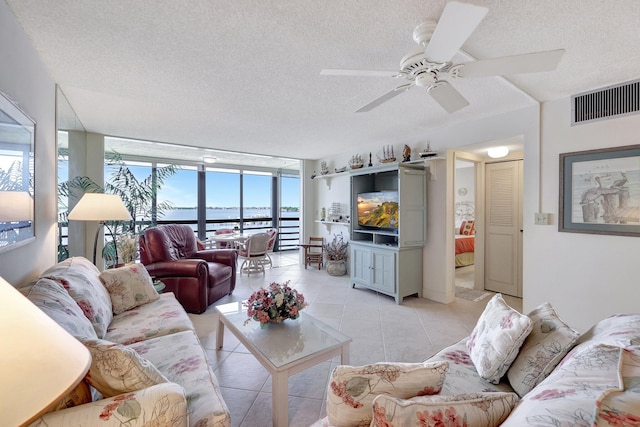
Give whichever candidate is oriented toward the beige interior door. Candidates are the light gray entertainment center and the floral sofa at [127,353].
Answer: the floral sofa

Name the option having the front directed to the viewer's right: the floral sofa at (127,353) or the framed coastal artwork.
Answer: the floral sofa

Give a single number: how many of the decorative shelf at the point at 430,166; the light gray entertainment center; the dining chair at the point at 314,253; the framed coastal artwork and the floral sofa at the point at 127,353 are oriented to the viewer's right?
1

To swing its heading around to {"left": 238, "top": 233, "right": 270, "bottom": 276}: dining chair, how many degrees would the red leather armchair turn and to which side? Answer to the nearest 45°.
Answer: approximately 90° to its left

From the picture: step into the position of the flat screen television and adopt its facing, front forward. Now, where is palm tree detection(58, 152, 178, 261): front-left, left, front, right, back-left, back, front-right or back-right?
front-right

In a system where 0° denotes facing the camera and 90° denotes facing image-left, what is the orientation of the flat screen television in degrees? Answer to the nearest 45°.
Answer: approximately 45°

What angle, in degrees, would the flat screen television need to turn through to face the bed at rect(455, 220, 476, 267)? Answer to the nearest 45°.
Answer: approximately 180°

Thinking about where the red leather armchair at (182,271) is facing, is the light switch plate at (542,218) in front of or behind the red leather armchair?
in front

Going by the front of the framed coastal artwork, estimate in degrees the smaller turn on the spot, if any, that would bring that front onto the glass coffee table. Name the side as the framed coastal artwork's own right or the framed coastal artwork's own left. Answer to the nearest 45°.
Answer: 0° — it already faces it

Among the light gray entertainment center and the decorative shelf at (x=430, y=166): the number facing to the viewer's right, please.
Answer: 0

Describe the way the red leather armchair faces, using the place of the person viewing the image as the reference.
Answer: facing the viewer and to the right of the viewer

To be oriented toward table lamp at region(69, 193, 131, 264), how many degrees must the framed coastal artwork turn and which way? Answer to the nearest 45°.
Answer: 0° — it already faces it

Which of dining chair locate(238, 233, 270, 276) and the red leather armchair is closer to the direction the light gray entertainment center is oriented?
the red leather armchair

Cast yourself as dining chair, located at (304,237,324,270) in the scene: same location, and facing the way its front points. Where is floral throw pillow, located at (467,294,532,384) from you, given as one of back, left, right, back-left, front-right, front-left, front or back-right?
front-left

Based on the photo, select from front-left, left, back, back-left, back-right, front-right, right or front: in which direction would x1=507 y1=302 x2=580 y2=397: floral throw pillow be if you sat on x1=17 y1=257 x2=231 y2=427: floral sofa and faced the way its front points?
front-right

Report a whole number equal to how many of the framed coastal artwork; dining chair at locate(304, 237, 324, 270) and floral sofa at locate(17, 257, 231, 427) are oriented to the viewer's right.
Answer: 1

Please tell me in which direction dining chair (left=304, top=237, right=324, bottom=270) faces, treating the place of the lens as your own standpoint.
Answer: facing the viewer and to the left of the viewer

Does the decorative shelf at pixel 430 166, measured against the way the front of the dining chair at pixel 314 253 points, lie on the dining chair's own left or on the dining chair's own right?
on the dining chair's own left

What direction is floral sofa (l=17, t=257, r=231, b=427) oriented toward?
to the viewer's right

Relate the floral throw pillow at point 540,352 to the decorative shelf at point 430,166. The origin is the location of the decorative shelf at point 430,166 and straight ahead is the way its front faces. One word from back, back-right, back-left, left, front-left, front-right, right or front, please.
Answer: front-left
